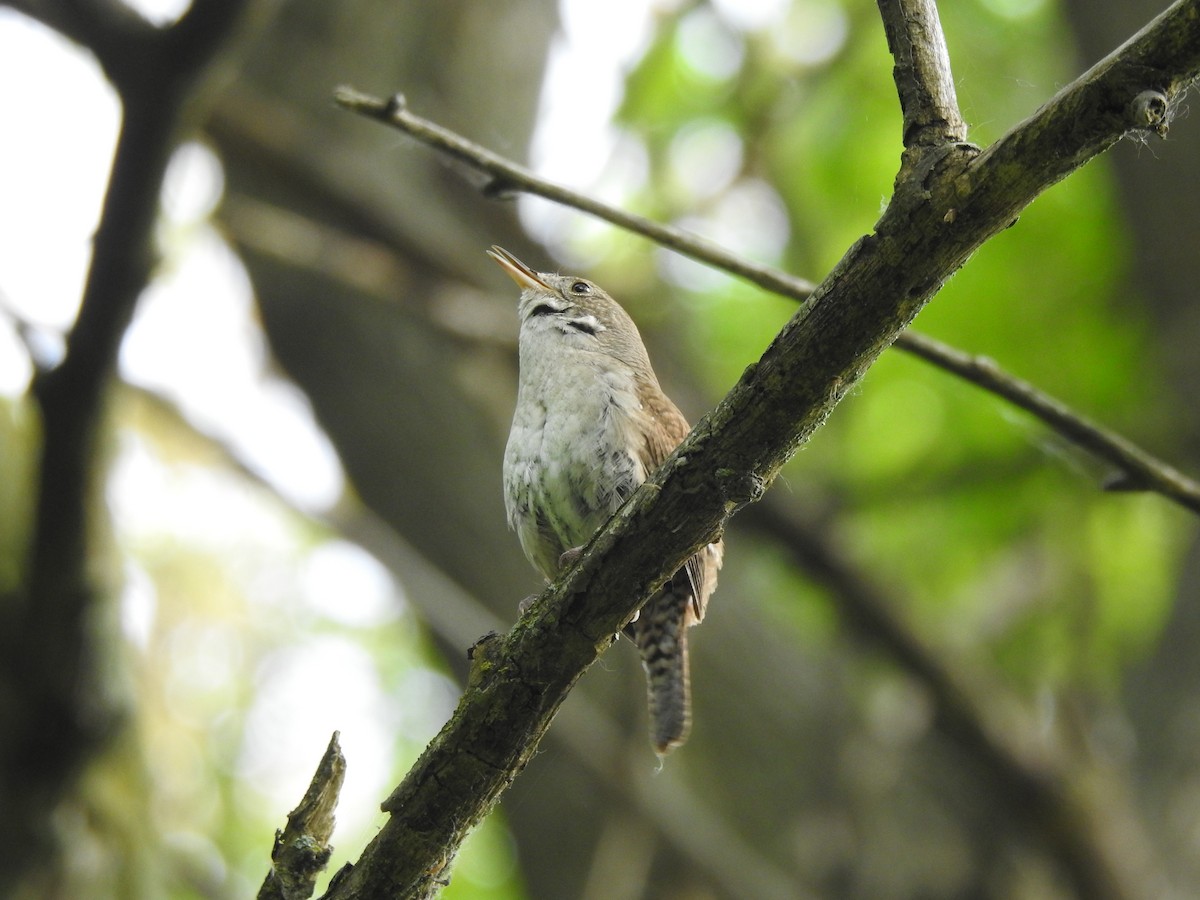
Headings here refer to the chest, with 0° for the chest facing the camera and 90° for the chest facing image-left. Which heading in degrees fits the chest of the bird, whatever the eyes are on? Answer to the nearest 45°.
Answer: approximately 45°

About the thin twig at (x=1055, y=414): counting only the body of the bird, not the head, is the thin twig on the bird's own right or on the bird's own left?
on the bird's own left
